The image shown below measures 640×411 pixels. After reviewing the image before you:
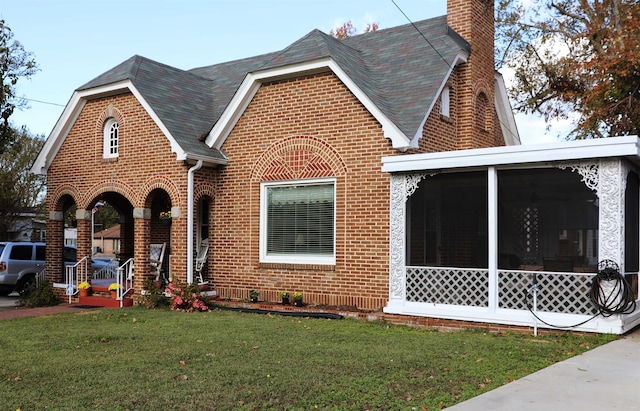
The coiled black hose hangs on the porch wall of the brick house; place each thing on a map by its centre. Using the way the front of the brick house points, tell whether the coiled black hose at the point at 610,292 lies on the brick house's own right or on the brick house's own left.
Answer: on the brick house's own left

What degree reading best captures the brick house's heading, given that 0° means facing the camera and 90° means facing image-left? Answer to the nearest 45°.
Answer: approximately 45°
